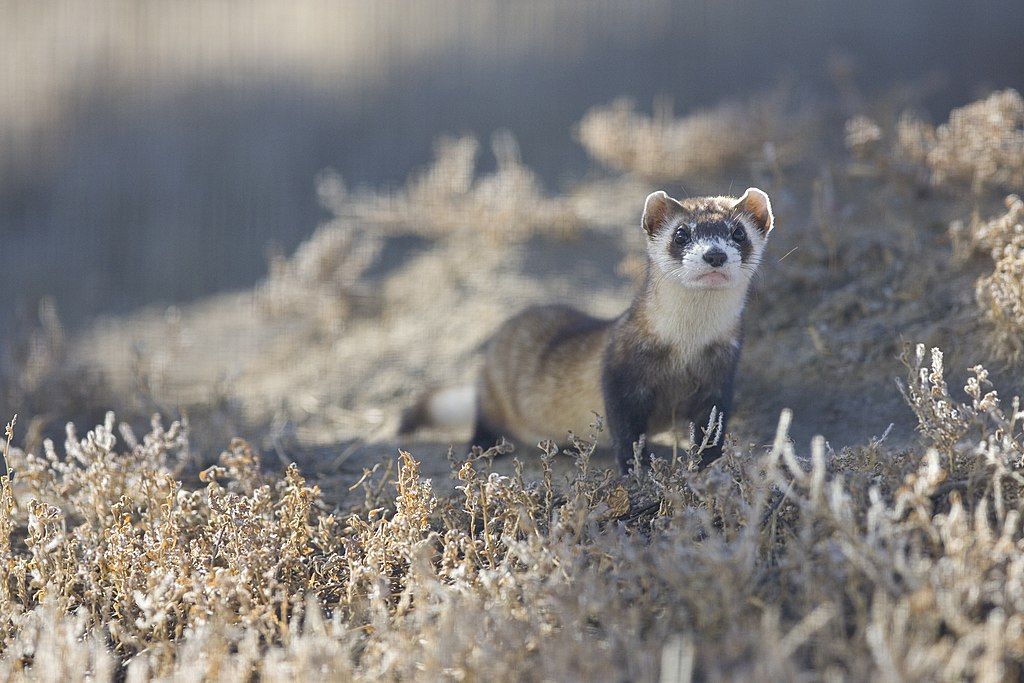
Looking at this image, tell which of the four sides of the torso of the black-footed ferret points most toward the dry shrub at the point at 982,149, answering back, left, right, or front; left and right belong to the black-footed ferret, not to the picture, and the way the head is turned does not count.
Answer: left

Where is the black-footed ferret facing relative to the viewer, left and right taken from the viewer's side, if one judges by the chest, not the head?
facing the viewer and to the right of the viewer

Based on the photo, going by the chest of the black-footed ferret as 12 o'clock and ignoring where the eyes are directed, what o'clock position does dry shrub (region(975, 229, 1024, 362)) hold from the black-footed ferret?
The dry shrub is roughly at 10 o'clock from the black-footed ferret.

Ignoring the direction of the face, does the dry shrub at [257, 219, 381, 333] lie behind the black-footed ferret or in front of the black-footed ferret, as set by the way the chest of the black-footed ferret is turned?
behind

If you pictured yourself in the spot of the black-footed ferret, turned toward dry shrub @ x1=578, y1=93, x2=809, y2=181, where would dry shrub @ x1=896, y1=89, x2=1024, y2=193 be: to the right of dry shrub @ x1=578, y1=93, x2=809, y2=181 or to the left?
right
